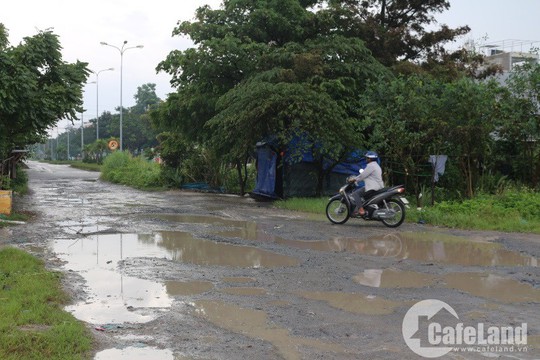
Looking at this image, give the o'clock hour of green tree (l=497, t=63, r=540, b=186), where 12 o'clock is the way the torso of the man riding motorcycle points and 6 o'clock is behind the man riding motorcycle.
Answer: The green tree is roughly at 5 o'clock from the man riding motorcycle.

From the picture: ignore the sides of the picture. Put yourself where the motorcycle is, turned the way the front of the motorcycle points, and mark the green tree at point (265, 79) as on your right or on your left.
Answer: on your right

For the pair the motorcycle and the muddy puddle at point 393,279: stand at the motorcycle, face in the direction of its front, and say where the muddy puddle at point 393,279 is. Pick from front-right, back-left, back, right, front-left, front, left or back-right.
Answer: left

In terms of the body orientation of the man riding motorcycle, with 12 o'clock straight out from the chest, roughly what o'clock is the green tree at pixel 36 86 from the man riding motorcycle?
The green tree is roughly at 12 o'clock from the man riding motorcycle.

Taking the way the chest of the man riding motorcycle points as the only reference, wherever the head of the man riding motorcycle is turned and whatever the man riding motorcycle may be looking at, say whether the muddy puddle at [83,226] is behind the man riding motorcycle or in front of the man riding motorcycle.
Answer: in front

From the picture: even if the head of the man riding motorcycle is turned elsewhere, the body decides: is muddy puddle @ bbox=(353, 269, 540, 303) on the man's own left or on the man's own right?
on the man's own left

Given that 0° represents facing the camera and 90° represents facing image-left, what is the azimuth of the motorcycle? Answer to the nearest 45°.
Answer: approximately 90°

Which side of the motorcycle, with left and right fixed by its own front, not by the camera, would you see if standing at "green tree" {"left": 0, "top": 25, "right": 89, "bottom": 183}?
front

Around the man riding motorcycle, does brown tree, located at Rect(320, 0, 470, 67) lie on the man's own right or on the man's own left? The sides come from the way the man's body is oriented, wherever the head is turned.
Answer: on the man's own right

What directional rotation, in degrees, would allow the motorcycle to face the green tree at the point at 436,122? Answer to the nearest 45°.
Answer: approximately 135° to its right

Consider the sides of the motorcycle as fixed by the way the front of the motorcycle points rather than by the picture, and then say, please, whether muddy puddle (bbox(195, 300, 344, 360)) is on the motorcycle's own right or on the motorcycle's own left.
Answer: on the motorcycle's own left

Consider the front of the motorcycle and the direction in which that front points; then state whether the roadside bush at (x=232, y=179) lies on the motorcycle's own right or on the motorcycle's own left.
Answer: on the motorcycle's own right

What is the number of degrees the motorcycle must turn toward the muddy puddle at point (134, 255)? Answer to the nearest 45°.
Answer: approximately 45° to its left

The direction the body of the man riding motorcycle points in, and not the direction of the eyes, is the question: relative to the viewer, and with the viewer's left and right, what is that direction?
facing to the left of the viewer

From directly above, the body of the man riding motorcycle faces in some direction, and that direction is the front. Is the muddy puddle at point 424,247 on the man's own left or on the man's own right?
on the man's own left

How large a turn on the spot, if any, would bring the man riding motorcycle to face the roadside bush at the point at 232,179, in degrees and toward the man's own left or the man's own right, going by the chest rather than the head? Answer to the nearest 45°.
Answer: approximately 45° to the man's own right
